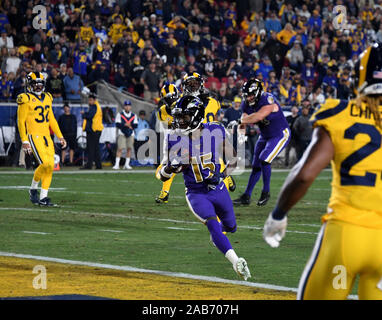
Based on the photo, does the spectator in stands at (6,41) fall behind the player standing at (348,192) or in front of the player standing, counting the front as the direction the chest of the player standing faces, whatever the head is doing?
in front

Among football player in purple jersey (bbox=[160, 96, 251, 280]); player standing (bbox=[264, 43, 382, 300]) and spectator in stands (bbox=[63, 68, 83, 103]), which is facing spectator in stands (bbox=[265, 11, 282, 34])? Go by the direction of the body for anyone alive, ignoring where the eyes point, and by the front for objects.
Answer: the player standing

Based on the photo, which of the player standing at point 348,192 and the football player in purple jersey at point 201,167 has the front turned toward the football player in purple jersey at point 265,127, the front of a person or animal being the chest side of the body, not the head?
the player standing

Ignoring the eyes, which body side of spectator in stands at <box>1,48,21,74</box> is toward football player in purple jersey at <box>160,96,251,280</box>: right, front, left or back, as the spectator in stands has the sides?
front

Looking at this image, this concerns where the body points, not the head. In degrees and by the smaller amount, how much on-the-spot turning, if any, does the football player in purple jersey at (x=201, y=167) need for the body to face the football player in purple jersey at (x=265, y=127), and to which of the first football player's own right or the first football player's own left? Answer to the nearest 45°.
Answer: approximately 180°

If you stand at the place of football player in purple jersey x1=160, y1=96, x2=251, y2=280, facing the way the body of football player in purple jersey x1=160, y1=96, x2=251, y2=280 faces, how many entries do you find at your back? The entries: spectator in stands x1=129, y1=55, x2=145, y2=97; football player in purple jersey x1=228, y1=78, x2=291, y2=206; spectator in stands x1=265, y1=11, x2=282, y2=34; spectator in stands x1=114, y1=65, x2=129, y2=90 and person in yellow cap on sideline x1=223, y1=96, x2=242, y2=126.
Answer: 5

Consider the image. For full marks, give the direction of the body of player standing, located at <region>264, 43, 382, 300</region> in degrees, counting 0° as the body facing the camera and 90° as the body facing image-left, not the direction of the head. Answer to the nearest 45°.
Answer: approximately 180°

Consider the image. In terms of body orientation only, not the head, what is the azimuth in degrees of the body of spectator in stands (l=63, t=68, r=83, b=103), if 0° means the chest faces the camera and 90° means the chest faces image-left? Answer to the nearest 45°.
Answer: approximately 0°

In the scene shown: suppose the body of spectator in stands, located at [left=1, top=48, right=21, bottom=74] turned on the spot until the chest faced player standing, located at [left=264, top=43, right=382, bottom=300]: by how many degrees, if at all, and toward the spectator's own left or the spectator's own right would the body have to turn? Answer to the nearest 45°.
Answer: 0° — they already face them
